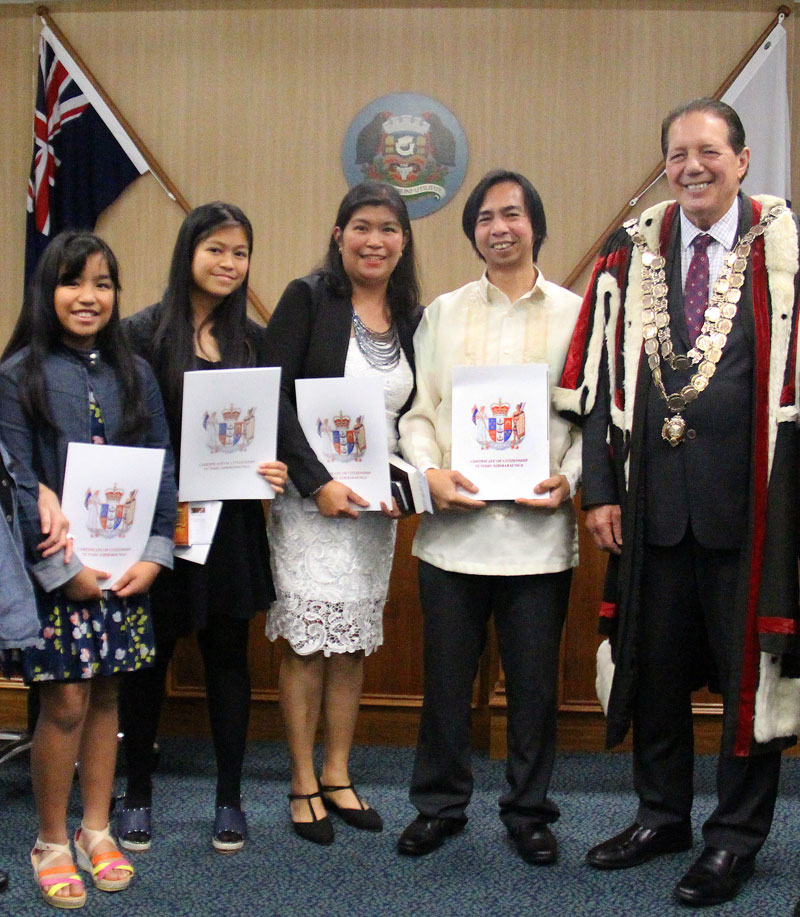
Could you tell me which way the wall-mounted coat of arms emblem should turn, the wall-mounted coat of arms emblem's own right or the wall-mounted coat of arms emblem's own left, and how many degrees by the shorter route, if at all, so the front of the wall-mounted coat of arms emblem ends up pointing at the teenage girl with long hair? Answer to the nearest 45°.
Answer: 0° — it already faces them

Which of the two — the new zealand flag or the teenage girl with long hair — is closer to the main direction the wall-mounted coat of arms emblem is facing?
the teenage girl with long hair

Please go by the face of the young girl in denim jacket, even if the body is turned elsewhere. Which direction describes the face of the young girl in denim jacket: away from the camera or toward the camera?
toward the camera

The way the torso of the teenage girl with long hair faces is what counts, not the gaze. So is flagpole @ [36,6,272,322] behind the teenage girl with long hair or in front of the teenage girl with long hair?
behind

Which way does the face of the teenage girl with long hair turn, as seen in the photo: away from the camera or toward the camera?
toward the camera

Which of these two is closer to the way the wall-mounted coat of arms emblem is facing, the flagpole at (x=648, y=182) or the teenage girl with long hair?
the teenage girl with long hair

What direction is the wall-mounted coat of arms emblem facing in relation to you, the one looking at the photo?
facing the viewer

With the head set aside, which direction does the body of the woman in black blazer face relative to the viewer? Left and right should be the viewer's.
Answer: facing the viewer and to the right of the viewer

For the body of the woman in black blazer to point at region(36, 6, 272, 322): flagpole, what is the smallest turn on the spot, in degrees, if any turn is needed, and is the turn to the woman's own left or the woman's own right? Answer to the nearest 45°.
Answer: approximately 180°

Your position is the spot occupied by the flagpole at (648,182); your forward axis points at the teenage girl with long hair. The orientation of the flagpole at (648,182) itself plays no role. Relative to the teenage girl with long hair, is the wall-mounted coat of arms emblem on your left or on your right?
right

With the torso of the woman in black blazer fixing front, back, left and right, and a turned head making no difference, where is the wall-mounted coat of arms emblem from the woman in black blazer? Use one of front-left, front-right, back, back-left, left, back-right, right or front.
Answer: back-left

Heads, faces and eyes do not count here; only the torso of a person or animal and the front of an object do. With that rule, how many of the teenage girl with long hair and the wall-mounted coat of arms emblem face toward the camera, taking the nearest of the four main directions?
2

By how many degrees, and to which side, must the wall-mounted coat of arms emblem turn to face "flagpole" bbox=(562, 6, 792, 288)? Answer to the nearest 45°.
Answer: approximately 90° to its left

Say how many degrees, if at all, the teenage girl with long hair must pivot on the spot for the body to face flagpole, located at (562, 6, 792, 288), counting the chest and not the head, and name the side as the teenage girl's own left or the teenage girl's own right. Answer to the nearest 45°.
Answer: approximately 135° to the teenage girl's own left

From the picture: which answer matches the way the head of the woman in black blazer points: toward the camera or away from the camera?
toward the camera
